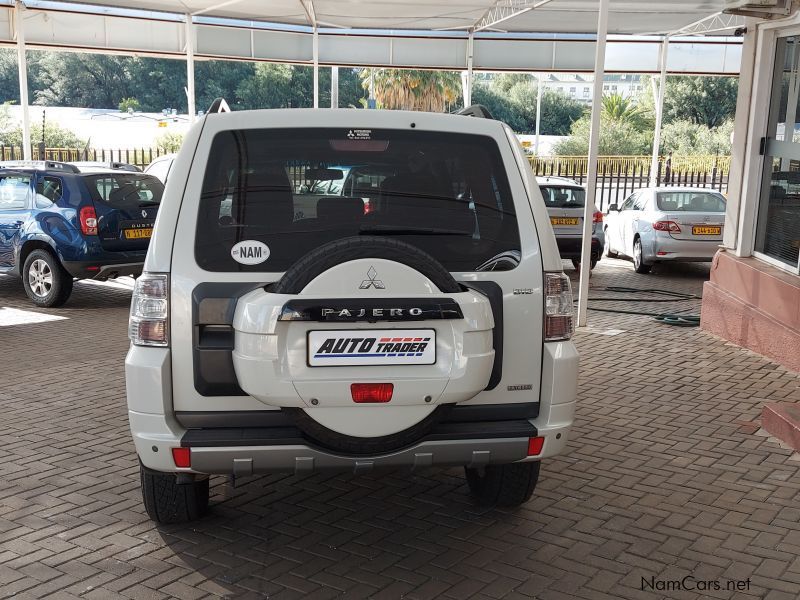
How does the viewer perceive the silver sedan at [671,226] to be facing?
facing away from the viewer and to the left of the viewer

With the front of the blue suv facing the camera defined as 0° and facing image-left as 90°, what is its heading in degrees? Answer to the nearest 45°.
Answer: approximately 135°

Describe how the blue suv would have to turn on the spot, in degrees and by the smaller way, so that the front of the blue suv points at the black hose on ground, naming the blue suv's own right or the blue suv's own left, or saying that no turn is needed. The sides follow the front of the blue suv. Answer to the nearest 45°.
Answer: approximately 135° to the blue suv's own right

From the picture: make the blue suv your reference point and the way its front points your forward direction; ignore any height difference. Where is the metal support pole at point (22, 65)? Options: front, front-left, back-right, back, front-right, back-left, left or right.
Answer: front-right

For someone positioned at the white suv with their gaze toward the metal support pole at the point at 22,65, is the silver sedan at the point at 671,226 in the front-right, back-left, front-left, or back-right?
front-right

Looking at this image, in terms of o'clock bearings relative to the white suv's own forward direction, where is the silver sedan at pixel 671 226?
The silver sedan is roughly at 1 o'clock from the white suv.

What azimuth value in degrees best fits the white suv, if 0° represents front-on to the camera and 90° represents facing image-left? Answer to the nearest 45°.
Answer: approximately 180°

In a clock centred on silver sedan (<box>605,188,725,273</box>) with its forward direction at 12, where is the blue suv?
The blue suv is roughly at 9 o'clock from the silver sedan.

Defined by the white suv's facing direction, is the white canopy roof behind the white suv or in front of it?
in front

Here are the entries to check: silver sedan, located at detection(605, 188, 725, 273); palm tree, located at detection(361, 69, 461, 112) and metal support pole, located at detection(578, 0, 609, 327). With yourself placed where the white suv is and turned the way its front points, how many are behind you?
0

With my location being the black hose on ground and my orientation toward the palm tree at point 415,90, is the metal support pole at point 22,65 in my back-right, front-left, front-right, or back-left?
front-left

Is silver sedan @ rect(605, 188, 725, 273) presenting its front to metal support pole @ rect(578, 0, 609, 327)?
no

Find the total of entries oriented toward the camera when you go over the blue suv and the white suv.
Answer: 0

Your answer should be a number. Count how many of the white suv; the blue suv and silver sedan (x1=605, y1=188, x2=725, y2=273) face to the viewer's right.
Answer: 0

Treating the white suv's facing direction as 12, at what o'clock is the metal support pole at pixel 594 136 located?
The metal support pole is roughly at 1 o'clock from the white suv.
